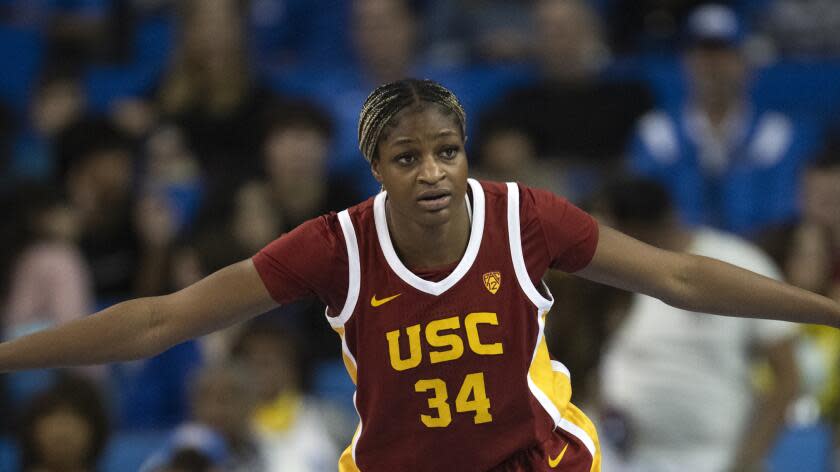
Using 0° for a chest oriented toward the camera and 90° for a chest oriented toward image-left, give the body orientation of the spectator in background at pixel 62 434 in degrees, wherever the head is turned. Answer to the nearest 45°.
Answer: approximately 0°

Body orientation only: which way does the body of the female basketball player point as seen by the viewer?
toward the camera

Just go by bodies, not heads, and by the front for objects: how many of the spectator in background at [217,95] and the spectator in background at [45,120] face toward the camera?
2

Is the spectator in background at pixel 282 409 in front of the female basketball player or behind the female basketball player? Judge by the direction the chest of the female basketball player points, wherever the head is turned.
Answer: behind

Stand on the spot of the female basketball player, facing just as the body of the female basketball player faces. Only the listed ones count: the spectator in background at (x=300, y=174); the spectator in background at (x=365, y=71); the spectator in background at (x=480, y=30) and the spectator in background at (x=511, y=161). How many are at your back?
4

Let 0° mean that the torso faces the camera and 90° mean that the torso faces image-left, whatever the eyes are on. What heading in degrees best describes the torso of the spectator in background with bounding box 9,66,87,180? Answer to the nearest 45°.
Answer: approximately 0°

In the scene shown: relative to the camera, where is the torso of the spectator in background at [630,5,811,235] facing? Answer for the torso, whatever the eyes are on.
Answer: toward the camera
